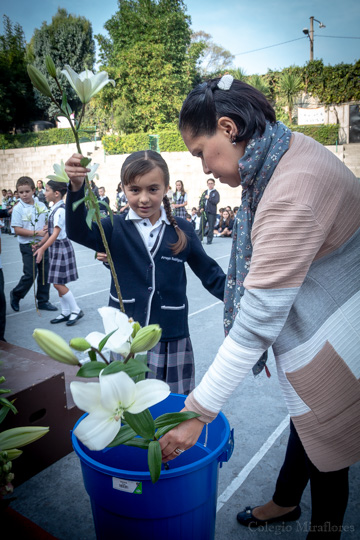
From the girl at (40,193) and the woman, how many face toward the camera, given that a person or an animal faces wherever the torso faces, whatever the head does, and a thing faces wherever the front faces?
1

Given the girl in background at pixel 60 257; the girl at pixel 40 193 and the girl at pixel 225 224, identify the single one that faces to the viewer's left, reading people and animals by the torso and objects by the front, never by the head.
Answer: the girl in background

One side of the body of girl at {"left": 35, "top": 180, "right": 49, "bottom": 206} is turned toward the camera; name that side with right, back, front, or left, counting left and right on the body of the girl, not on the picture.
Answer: front

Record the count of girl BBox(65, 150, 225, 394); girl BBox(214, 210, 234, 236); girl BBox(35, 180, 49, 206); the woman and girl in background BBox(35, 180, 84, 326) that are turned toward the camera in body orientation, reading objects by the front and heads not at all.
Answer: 3

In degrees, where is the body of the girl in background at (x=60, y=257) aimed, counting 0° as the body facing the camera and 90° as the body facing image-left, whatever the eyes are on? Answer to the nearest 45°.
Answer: approximately 90°

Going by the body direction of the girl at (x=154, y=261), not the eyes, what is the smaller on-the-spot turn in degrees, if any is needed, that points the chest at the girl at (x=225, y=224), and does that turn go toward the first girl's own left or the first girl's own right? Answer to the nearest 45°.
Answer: approximately 180°

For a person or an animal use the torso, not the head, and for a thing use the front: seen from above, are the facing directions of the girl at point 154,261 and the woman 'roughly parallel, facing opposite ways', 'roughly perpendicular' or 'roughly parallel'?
roughly perpendicular

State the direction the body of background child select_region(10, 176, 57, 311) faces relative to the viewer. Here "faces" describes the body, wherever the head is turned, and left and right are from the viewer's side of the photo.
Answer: facing the viewer and to the right of the viewer

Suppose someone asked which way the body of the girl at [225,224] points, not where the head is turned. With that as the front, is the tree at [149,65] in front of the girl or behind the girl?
behind

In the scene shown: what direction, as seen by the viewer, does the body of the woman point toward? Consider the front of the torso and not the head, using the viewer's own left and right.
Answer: facing to the left of the viewer

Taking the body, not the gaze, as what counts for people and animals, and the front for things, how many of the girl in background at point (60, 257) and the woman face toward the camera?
0

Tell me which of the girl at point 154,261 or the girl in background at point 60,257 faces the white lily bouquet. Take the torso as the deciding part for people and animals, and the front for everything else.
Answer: the girl

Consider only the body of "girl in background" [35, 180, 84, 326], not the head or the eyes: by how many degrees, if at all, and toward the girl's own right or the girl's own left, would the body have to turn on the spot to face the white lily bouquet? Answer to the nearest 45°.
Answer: approximately 90° to the girl's own left

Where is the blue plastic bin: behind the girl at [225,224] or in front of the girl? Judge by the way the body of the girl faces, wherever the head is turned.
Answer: in front

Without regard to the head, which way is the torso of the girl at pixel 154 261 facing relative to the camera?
toward the camera
